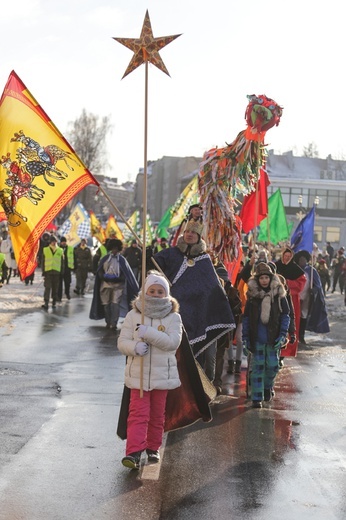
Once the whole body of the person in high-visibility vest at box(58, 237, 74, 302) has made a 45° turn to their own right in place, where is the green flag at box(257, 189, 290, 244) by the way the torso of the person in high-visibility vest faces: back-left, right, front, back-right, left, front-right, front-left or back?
back-left

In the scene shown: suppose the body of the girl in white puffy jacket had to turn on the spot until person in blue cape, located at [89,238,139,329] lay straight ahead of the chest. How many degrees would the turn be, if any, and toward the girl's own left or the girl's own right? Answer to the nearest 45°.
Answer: approximately 180°

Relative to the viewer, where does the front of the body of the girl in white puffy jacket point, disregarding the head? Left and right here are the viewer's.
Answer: facing the viewer

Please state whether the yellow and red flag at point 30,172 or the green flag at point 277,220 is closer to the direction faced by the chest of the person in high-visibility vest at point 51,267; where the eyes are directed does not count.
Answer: the yellow and red flag

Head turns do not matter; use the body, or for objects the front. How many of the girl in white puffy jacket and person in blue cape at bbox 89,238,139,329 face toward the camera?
2

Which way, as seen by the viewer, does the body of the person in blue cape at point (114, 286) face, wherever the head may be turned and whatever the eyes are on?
toward the camera

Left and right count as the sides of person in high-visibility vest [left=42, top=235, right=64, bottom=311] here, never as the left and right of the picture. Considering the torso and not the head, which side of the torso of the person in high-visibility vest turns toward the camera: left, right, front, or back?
front

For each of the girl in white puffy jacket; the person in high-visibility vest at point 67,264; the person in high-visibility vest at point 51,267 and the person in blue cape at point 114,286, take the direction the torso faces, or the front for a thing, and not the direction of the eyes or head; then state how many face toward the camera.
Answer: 4

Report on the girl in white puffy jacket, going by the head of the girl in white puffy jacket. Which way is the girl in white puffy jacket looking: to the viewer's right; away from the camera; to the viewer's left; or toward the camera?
toward the camera

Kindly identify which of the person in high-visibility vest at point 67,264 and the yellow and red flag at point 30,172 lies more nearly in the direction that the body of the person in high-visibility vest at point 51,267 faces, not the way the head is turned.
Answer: the yellow and red flag

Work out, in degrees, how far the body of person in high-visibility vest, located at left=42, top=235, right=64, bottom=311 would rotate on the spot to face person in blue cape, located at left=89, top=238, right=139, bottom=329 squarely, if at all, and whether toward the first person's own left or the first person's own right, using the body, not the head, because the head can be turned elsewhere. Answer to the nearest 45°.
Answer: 0° — they already face them

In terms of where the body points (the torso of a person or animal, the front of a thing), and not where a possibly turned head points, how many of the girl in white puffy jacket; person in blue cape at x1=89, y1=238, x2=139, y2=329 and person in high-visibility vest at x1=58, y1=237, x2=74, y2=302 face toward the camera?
3

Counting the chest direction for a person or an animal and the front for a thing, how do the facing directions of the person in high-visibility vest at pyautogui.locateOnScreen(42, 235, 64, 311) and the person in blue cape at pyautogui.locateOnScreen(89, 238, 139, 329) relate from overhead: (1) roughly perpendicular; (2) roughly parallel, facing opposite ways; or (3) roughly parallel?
roughly parallel
